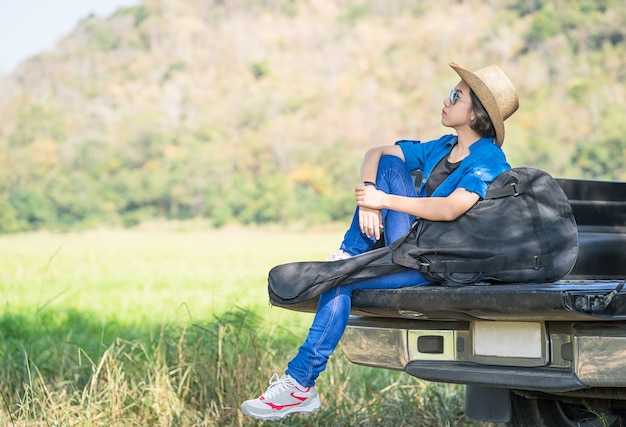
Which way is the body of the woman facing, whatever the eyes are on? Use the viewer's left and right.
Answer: facing the viewer and to the left of the viewer

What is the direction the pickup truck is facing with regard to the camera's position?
facing away from the viewer and to the right of the viewer

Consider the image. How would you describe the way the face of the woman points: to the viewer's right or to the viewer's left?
to the viewer's left
